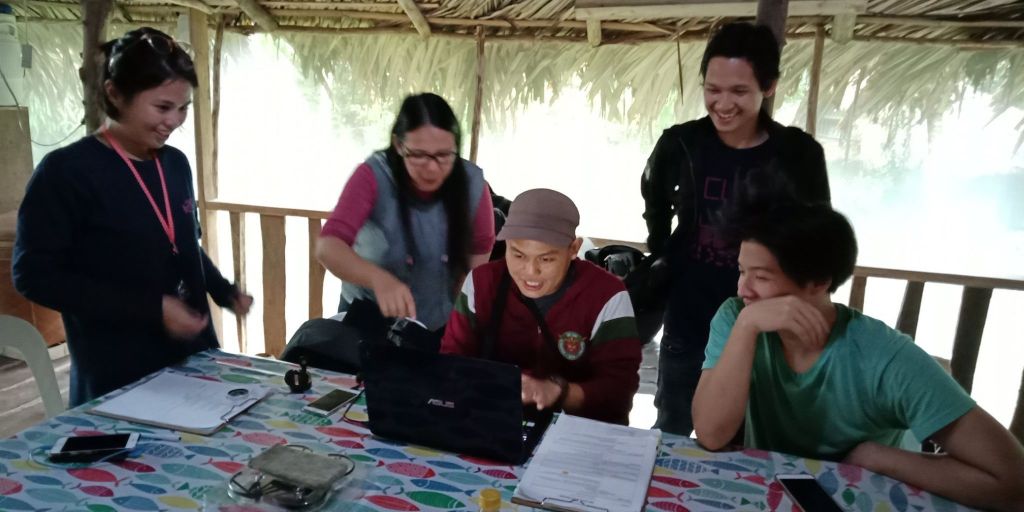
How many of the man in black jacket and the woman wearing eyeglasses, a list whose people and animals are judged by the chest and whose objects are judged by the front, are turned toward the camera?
2

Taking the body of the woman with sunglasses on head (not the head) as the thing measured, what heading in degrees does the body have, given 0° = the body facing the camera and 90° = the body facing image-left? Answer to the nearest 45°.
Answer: approximately 315°

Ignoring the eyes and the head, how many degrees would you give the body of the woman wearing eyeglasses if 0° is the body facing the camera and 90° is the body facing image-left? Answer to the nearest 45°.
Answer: approximately 0°

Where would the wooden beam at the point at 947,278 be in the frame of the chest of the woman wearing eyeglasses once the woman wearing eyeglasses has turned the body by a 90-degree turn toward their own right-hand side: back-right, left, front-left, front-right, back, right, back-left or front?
back

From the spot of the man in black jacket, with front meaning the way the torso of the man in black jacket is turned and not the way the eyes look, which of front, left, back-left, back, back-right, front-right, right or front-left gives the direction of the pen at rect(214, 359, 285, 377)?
front-right

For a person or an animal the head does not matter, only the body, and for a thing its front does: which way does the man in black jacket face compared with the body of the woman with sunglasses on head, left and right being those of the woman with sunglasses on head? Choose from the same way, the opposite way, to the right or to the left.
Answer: to the right

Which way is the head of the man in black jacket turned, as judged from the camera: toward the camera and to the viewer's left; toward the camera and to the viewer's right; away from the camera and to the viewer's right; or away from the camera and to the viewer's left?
toward the camera and to the viewer's left

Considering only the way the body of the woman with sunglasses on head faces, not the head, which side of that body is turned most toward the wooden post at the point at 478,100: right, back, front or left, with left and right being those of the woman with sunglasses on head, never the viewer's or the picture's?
left

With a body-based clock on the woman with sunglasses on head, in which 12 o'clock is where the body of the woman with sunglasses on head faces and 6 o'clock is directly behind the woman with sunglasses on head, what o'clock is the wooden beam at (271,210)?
The wooden beam is roughly at 8 o'clock from the woman with sunglasses on head.

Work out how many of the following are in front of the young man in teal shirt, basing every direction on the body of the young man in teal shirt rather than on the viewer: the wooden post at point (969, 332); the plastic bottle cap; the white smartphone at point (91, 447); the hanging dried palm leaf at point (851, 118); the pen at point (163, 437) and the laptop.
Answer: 4

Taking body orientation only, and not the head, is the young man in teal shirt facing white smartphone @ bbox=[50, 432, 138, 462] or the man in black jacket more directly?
the white smartphone
